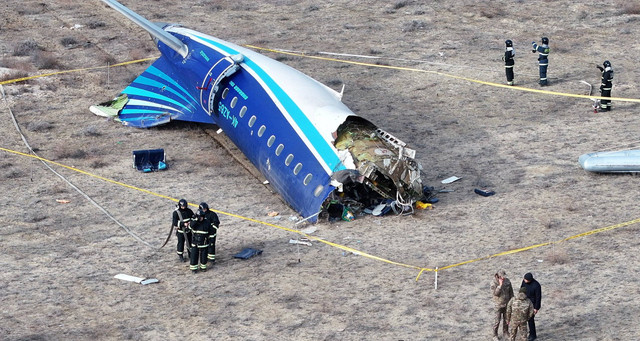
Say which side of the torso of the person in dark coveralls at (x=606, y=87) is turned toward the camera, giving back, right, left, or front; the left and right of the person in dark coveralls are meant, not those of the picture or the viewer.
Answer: left

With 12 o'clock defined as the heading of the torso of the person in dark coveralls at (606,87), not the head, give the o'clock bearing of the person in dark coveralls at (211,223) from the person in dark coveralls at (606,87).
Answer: the person in dark coveralls at (211,223) is roughly at 10 o'clock from the person in dark coveralls at (606,87).

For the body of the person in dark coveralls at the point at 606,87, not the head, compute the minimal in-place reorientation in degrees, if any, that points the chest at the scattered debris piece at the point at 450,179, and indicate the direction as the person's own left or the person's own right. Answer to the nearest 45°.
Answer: approximately 45° to the person's own left

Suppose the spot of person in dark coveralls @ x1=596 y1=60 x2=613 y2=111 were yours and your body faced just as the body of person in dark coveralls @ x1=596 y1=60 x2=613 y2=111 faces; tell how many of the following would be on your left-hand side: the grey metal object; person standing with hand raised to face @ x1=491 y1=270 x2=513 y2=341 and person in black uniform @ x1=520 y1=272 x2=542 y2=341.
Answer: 3

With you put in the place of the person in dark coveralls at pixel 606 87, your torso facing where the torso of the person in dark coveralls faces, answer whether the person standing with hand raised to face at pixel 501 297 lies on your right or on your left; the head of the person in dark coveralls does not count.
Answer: on your left

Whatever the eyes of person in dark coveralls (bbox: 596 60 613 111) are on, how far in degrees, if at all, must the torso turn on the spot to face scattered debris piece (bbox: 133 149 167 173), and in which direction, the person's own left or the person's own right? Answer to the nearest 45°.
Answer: approximately 45° to the person's own left

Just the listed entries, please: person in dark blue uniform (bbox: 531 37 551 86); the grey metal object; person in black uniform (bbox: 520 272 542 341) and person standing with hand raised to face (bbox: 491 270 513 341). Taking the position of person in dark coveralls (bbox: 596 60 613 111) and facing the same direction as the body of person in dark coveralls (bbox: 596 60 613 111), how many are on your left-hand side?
3
